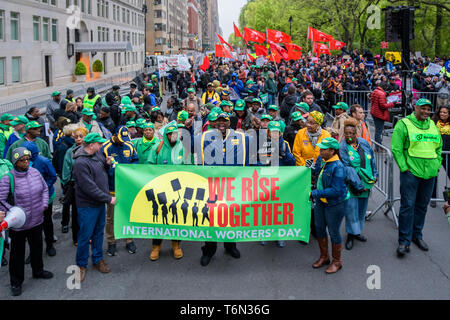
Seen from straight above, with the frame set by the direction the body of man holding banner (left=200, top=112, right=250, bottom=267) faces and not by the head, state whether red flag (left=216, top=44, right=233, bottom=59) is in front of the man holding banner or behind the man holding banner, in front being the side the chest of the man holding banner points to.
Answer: behind

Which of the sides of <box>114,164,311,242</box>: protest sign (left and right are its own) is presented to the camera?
front

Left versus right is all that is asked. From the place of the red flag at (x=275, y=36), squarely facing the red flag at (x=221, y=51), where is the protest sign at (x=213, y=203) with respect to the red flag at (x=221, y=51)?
left

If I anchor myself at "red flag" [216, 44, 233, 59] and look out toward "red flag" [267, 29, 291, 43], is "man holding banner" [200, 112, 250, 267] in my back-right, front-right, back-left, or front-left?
back-right

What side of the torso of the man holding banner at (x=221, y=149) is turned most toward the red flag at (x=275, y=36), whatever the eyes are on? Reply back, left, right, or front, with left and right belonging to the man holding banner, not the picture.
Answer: back

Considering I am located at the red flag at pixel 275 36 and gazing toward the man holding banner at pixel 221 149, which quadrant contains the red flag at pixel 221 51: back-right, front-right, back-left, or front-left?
front-right

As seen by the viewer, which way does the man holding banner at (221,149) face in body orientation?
toward the camera

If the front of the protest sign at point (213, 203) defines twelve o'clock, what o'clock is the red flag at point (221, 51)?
The red flag is roughly at 6 o'clock from the protest sign.
